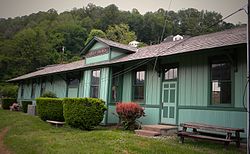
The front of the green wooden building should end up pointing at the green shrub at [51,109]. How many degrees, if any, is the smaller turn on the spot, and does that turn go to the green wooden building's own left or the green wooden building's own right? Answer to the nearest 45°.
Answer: approximately 90° to the green wooden building's own right

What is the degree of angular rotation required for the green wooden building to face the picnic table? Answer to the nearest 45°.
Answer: approximately 45° to its left
